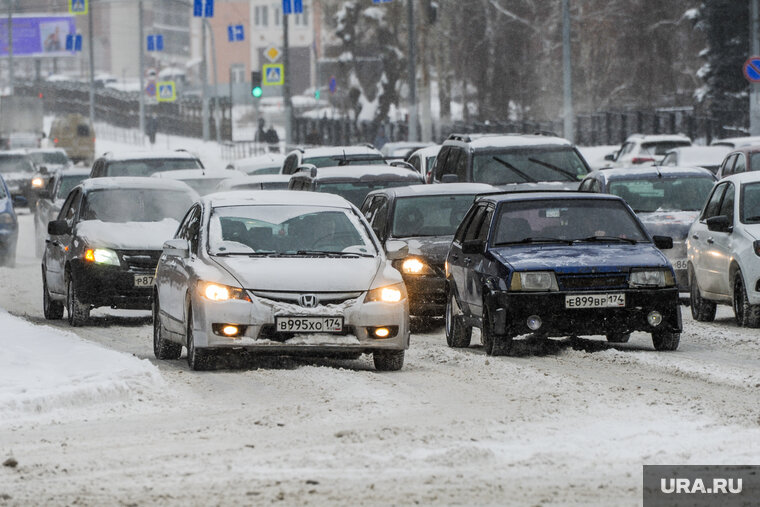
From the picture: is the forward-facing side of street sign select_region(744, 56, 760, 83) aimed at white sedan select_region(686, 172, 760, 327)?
yes

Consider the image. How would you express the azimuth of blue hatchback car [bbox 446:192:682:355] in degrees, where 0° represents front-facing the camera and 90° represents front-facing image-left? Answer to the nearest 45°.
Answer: approximately 0°

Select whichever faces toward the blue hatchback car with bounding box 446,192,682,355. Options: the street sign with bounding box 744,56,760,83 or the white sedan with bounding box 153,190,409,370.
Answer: the street sign

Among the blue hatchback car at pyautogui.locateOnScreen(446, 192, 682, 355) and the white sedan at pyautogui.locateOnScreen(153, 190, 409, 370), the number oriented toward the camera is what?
2

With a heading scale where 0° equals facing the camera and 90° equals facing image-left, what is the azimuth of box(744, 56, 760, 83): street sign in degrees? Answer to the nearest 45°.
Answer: approximately 0°

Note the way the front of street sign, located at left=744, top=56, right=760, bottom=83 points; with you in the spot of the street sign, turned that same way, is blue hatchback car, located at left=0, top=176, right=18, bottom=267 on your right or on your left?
on your right

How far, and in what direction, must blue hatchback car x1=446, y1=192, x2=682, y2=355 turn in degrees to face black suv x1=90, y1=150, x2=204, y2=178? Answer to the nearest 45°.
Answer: approximately 135° to its right

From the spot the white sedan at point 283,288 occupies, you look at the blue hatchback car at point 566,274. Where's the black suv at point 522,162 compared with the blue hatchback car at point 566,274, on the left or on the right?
left

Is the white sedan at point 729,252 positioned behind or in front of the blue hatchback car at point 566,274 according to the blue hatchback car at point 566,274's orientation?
behind
